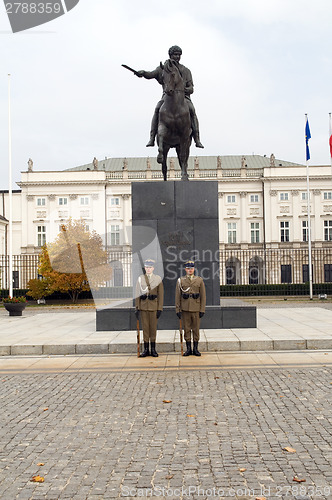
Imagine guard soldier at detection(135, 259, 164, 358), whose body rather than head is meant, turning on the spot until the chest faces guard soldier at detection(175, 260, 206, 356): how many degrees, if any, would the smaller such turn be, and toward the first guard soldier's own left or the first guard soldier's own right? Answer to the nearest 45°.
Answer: approximately 90° to the first guard soldier's own left

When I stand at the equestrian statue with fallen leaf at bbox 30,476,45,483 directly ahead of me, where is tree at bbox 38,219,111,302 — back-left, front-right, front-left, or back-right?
back-right

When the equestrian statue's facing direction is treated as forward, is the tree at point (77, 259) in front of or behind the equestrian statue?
behind

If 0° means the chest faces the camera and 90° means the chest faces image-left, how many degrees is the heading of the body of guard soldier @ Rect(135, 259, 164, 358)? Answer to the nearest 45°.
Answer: approximately 0°

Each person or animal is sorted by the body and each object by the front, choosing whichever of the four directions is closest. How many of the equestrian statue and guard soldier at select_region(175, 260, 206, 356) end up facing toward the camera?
2

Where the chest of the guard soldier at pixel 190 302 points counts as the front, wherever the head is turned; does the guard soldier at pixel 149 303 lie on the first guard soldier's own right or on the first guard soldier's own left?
on the first guard soldier's own right
